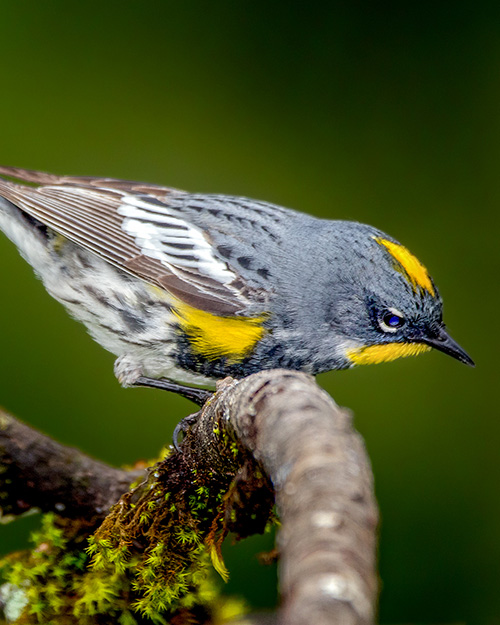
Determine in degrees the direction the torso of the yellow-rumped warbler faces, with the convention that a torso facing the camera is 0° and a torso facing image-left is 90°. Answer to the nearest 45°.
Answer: approximately 270°
